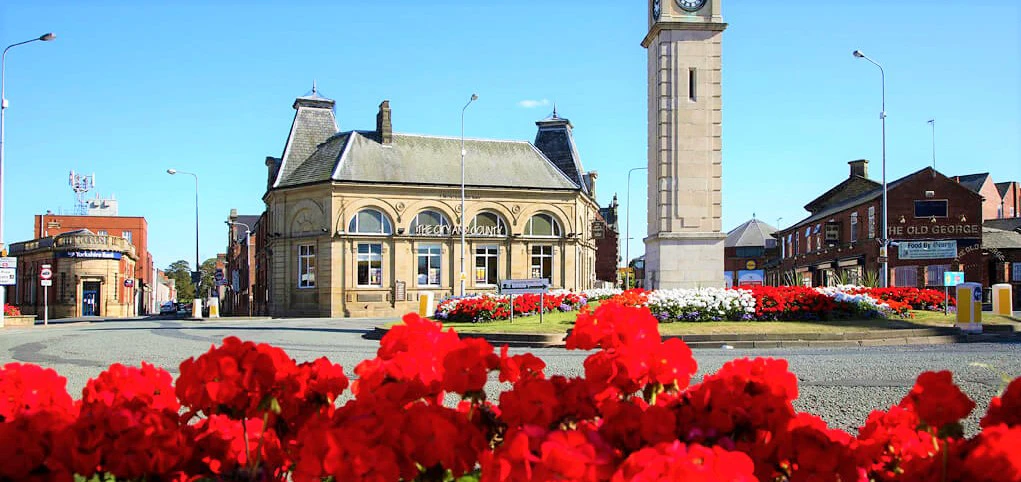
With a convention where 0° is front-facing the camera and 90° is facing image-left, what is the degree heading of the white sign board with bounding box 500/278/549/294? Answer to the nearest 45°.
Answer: approximately 0°

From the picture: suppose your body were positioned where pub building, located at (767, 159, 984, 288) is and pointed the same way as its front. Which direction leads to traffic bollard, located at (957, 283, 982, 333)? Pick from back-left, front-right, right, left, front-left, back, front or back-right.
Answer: front-left

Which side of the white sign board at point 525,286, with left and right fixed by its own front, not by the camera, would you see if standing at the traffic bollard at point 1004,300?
left

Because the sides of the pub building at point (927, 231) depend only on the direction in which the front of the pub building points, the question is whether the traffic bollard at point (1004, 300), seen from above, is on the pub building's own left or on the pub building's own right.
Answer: on the pub building's own left

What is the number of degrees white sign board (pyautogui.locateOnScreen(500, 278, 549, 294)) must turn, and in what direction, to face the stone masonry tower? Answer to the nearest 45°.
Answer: approximately 90° to its left

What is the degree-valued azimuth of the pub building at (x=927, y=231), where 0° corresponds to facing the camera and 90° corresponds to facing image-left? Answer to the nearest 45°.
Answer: approximately 45°

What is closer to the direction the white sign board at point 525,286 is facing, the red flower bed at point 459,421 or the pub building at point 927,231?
the red flower bed
